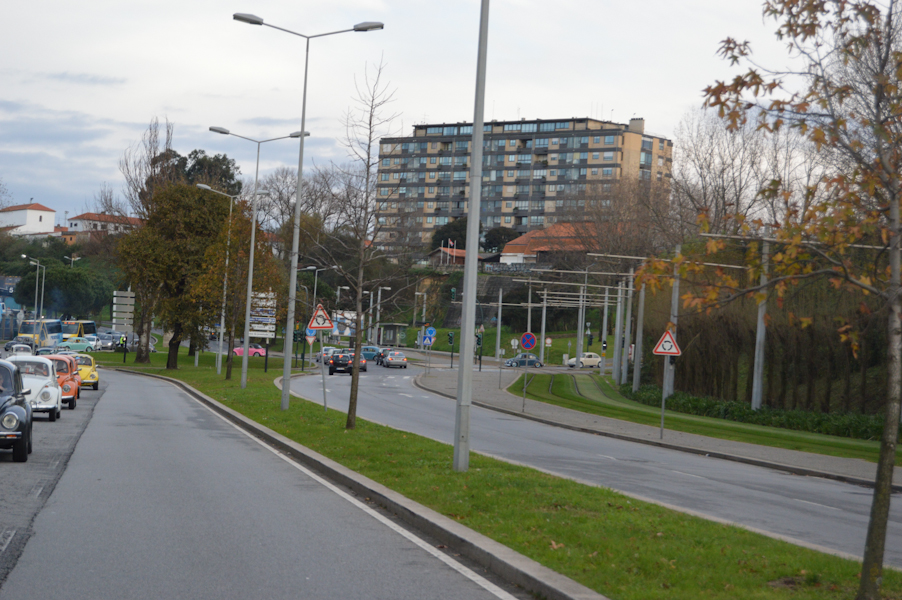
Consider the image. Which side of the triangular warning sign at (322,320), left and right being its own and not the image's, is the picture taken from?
front

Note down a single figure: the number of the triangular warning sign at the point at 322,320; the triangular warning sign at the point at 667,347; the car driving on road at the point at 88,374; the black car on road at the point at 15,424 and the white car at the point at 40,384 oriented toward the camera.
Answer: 5

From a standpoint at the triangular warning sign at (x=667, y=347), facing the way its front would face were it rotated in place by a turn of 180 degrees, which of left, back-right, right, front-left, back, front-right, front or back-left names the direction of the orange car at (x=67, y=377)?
left

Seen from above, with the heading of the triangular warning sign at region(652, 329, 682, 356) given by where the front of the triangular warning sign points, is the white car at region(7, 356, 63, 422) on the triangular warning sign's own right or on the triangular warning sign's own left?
on the triangular warning sign's own right

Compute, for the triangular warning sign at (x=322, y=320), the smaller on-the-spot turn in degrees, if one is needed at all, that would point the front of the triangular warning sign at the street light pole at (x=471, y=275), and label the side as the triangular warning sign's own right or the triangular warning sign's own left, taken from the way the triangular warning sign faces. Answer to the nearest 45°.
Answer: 0° — it already faces it

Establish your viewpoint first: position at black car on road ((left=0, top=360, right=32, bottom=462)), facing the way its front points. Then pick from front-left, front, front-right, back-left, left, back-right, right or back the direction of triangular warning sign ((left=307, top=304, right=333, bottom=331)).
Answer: back-left

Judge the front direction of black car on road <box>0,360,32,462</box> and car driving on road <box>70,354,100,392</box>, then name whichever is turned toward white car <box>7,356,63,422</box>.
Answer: car driving on road <box>70,354,100,392</box>

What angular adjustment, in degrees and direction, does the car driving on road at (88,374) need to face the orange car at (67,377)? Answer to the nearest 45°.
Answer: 0° — it already faces it

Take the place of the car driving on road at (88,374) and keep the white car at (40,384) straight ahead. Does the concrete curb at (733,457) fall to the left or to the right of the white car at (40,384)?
left

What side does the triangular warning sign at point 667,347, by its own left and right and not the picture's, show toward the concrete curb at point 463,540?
front

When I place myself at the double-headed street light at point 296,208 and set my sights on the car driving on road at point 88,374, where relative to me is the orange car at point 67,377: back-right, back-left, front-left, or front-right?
front-left

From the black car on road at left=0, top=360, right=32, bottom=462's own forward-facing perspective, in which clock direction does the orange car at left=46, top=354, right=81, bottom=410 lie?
the orange car at left=46, top=354, right=81, bottom=410 is roughly at 6 o'clock from the black car on road at left=0, top=360, right=32, bottom=462.

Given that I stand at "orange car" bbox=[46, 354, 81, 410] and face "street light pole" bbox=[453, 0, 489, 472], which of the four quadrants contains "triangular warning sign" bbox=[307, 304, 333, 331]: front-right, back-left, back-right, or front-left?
front-left

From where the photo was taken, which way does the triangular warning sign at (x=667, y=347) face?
toward the camera

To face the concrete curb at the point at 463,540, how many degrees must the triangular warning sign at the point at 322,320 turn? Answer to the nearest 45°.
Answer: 0° — it already faces it

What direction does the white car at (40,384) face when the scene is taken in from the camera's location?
facing the viewer

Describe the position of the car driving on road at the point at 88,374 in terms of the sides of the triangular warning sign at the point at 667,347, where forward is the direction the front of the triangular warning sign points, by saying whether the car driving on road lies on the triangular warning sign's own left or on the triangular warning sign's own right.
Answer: on the triangular warning sign's own right

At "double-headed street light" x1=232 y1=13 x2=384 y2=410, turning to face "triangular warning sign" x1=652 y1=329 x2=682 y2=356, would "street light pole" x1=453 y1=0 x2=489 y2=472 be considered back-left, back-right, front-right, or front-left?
front-right
